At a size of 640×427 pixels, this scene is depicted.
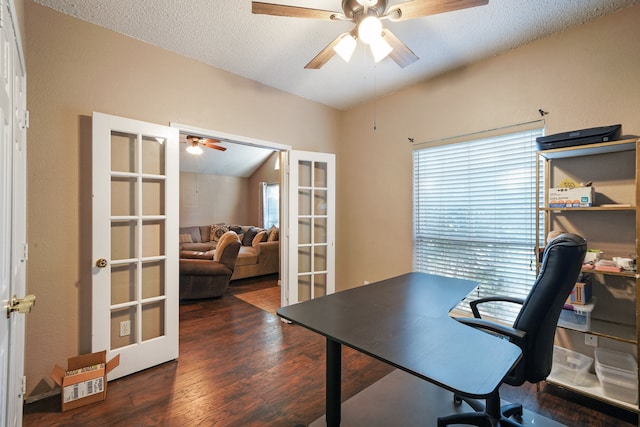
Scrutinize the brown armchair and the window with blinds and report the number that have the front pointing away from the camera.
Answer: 0

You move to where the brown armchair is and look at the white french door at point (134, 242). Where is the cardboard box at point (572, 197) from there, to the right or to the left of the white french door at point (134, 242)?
left

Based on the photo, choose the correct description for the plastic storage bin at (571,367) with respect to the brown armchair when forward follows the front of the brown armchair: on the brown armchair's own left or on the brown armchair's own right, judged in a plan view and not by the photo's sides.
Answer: on the brown armchair's own left

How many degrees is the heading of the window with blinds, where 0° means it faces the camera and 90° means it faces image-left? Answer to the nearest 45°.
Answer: approximately 45°

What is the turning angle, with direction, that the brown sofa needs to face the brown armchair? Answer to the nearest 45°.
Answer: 0° — it already faces it
